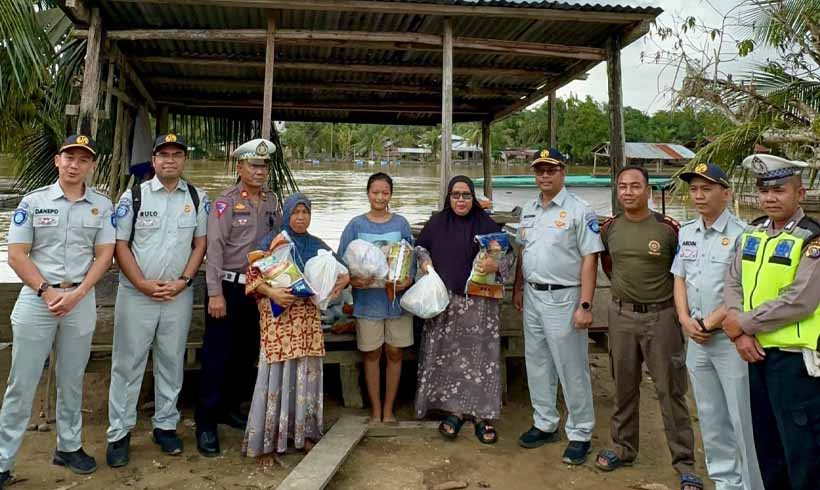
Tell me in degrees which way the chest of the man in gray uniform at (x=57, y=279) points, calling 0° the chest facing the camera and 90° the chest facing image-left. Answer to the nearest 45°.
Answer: approximately 0°

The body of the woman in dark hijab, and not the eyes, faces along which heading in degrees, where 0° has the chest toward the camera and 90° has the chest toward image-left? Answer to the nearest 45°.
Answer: approximately 0°
